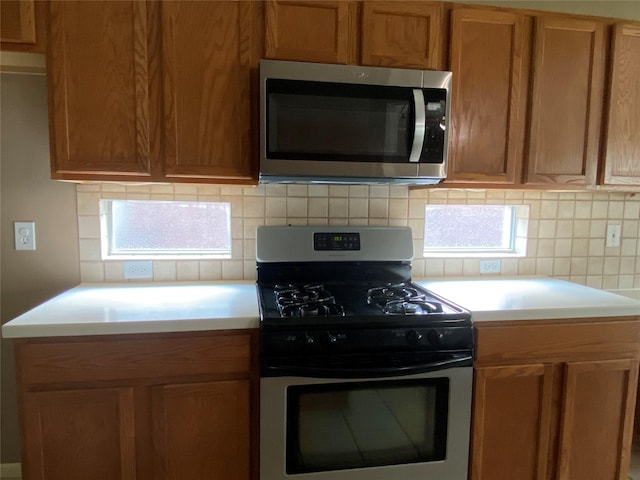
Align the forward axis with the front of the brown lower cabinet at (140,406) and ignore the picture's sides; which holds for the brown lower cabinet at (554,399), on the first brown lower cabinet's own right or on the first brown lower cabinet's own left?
on the first brown lower cabinet's own left

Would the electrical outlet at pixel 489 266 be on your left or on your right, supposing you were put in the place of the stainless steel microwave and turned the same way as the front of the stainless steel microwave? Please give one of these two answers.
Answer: on your left

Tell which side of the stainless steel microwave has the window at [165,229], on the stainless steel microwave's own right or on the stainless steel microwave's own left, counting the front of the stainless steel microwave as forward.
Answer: on the stainless steel microwave's own right

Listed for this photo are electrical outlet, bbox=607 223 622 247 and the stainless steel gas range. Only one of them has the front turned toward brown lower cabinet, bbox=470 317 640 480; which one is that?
the electrical outlet

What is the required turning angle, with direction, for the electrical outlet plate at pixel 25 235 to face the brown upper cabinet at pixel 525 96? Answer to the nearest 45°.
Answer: approximately 45° to its left

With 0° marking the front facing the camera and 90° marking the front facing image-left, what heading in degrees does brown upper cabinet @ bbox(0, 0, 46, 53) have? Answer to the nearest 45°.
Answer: approximately 0°
